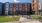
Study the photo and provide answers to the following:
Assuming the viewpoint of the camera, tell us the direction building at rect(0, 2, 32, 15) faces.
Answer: facing the viewer

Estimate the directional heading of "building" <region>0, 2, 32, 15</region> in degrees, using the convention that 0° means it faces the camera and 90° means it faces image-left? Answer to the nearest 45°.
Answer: approximately 0°
